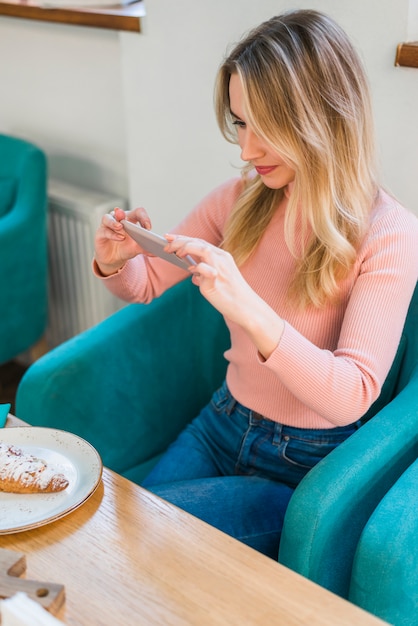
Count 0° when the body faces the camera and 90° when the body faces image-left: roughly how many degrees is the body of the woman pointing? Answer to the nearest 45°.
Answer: approximately 45°

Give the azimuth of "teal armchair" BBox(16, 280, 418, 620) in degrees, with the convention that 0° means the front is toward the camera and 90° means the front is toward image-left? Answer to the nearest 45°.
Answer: approximately 45°

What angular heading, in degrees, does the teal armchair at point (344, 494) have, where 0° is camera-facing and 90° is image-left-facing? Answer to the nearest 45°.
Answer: approximately 45°
